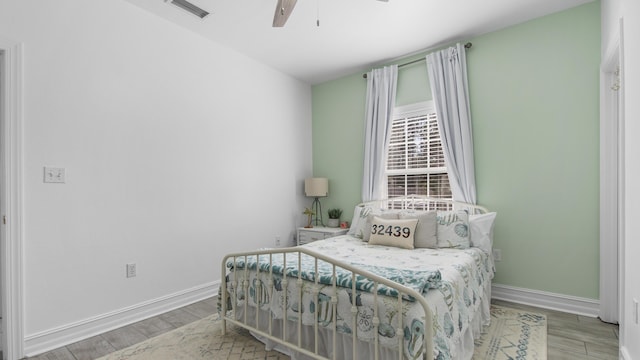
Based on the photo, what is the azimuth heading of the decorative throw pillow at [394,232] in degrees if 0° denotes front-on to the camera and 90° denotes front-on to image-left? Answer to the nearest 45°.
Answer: approximately 45°

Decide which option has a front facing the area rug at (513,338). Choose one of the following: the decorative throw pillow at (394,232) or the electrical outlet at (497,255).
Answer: the electrical outlet

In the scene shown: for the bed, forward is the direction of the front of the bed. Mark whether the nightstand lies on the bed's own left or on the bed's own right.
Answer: on the bed's own right

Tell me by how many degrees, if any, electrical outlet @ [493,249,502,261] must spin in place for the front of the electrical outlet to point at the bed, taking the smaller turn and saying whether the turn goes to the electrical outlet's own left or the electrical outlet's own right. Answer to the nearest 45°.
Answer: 0° — it already faces it

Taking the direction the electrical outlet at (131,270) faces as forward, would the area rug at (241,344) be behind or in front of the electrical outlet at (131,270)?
in front

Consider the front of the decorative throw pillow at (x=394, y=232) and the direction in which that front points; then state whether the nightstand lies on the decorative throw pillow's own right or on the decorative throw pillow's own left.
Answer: on the decorative throw pillow's own right

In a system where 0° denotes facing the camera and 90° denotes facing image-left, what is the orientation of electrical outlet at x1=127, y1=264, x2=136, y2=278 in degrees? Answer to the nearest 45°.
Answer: approximately 315°

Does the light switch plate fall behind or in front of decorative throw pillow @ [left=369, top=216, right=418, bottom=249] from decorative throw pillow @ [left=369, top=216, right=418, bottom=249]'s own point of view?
in front

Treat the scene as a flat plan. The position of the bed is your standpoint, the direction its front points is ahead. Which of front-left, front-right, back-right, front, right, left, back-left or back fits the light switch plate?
front-right
